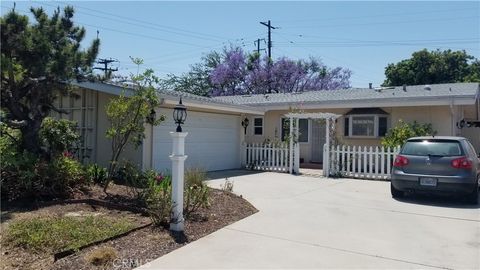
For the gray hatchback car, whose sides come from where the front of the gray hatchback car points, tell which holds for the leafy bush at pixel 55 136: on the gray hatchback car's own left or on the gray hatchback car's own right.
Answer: on the gray hatchback car's own left

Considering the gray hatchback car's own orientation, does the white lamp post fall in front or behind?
behind

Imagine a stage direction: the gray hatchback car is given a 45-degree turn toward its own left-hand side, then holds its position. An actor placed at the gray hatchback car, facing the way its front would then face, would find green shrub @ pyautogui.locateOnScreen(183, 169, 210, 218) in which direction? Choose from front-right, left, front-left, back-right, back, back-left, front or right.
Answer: left

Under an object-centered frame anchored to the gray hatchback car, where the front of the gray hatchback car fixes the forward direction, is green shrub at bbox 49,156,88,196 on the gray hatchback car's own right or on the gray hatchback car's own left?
on the gray hatchback car's own left

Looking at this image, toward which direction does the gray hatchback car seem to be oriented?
away from the camera

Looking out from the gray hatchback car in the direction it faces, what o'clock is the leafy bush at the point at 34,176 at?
The leafy bush is roughly at 8 o'clock from the gray hatchback car.

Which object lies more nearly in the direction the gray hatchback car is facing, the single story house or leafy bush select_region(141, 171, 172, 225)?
the single story house

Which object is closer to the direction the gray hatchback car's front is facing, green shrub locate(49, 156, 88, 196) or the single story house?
the single story house

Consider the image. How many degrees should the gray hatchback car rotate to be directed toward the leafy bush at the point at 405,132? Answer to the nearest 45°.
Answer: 0° — it already faces it

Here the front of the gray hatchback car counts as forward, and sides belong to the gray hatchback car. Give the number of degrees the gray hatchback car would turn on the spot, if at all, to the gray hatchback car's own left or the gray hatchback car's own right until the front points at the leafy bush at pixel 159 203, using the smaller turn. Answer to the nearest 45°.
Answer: approximately 135° to the gray hatchback car's own left
